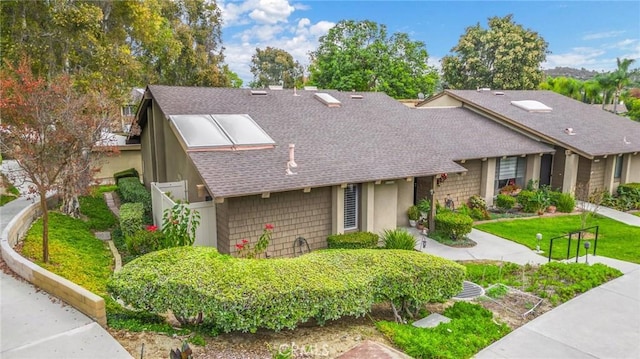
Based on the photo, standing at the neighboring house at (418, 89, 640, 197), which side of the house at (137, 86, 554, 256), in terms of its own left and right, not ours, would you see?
left

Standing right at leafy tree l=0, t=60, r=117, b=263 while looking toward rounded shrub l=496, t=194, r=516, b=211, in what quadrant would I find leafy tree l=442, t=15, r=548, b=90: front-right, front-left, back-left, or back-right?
front-left

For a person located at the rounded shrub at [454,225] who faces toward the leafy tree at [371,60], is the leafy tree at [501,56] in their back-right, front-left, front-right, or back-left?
front-right

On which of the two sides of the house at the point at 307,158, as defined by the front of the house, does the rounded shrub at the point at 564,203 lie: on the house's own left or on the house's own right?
on the house's own left

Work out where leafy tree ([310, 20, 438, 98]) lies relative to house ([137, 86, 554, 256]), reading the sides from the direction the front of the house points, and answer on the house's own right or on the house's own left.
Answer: on the house's own left

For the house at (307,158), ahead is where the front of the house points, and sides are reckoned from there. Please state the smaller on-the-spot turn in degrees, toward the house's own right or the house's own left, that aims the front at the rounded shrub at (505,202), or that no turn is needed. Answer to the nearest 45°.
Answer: approximately 90° to the house's own left

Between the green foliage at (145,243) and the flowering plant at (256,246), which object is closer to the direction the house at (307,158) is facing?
the flowering plant

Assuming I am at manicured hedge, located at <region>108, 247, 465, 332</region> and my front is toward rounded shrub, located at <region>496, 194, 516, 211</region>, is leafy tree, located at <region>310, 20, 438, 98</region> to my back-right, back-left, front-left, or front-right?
front-left

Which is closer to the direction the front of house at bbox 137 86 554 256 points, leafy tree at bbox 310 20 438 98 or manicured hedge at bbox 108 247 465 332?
the manicured hedge

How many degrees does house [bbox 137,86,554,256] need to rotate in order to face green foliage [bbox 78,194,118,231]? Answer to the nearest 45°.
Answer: approximately 135° to its right

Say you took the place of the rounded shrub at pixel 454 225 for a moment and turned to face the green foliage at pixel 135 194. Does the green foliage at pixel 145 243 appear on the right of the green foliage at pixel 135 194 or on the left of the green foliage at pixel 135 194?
left

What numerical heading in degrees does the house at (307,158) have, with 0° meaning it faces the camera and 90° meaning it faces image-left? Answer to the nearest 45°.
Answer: approximately 315°

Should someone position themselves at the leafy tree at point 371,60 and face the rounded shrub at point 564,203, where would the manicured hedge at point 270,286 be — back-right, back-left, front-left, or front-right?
front-right

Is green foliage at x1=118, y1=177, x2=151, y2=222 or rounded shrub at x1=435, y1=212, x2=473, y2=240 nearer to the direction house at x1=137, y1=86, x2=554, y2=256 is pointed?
the rounded shrub

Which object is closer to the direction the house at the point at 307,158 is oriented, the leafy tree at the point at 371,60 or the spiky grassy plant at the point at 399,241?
the spiky grassy plant
